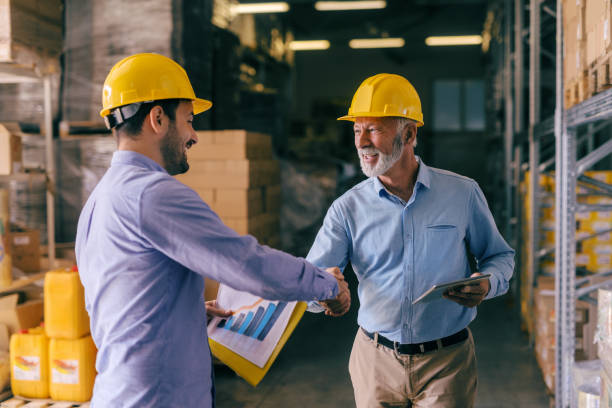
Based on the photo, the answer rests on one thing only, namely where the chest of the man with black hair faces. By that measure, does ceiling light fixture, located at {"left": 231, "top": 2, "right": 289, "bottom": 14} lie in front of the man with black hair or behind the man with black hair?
in front

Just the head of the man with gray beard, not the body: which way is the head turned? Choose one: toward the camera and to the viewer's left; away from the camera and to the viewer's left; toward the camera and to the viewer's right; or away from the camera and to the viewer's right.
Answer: toward the camera and to the viewer's left

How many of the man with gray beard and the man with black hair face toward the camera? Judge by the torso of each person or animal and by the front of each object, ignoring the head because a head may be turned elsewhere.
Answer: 1

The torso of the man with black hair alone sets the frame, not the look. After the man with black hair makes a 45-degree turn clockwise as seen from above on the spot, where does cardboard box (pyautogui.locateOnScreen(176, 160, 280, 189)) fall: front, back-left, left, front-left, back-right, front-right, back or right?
left

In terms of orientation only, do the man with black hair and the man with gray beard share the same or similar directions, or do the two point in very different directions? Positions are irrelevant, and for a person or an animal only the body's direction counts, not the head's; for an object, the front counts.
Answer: very different directions

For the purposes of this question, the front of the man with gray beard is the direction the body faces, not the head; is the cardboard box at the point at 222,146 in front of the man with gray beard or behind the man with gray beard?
behind

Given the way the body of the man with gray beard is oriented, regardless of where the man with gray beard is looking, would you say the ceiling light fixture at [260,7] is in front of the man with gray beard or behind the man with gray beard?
behind

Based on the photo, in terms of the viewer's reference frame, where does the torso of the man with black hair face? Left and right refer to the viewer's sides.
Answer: facing away from the viewer and to the right of the viewer

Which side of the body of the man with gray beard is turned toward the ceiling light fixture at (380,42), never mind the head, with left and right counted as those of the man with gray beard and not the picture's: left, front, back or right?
back

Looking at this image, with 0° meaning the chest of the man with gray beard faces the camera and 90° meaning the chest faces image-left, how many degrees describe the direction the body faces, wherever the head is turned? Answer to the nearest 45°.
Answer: approximately 0°

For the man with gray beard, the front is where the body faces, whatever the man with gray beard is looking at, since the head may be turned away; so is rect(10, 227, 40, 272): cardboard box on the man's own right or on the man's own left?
on the man's own right

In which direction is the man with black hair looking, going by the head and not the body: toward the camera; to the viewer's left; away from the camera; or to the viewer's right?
to the viewer's right
